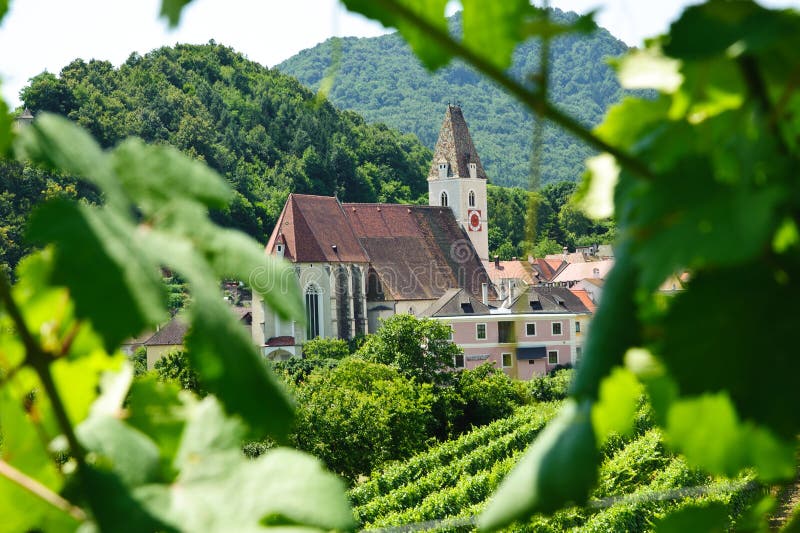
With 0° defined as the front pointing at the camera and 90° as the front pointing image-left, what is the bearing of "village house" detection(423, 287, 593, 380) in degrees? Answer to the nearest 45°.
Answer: approximately 0°

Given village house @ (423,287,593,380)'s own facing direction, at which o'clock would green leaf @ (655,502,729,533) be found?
The green leaf is roughly at 12 o'clock from the village house.

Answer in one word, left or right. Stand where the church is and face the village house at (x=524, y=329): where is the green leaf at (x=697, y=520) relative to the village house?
right

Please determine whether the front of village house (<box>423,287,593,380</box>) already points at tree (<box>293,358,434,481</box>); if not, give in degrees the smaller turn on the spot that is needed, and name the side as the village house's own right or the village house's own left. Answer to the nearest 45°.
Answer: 0° — it already faces it

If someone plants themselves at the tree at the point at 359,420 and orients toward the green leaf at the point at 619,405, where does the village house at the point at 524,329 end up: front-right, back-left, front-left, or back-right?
back-left
